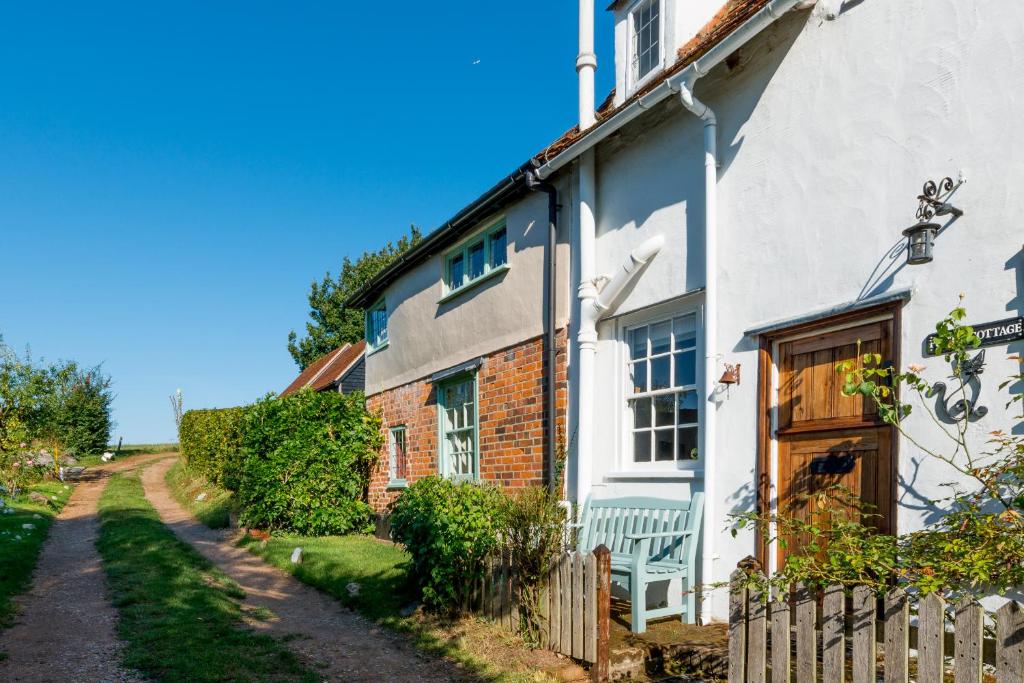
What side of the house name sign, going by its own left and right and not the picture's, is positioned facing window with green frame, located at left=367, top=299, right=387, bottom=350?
right

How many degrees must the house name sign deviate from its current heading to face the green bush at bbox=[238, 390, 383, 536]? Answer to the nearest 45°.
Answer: approximately 90° to its right

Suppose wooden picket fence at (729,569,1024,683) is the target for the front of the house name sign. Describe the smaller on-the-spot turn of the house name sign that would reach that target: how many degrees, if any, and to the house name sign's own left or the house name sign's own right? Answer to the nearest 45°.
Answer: approximately 45° to the house name sign's own left

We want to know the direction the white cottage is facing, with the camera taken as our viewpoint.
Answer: facing the viewer and to the left of the viewer

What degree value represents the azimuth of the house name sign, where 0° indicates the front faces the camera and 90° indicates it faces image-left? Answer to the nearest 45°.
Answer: approximately 45°
